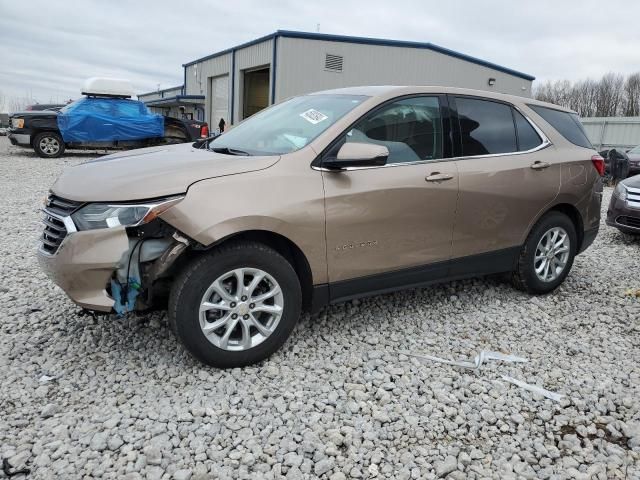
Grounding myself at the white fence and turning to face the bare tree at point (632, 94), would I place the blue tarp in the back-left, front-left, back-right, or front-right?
back-left

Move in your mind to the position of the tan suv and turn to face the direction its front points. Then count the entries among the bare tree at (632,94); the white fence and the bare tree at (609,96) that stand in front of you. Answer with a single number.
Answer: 0

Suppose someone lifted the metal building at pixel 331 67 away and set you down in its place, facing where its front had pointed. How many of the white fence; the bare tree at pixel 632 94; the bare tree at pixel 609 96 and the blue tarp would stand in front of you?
1

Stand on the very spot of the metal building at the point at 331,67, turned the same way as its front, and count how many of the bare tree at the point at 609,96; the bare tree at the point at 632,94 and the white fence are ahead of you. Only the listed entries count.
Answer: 0

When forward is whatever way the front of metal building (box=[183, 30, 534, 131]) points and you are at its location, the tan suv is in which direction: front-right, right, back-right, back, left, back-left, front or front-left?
front-left

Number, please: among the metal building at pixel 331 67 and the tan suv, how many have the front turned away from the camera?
0

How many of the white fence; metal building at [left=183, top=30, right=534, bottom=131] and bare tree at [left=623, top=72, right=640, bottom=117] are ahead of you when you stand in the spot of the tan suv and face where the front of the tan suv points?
0

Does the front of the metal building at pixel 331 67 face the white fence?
no

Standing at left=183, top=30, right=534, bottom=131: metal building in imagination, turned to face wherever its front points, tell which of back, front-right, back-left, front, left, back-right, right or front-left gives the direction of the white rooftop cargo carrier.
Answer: front

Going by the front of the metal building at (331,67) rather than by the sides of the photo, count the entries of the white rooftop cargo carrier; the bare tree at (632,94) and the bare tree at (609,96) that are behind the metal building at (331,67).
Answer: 2

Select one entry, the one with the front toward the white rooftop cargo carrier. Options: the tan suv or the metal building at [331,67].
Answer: the metal building

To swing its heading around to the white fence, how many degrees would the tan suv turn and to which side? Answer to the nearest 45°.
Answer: approximately 180°

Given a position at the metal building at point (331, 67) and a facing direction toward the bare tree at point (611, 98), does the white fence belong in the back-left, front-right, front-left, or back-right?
front-right

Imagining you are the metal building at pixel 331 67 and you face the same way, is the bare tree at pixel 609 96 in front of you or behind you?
behind

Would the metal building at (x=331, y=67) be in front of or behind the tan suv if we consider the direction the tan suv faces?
behind

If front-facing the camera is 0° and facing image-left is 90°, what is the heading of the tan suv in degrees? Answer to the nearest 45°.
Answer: approximately 45°

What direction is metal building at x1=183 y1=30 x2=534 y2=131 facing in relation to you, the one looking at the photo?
facing the viewer and to the left of the viewer
